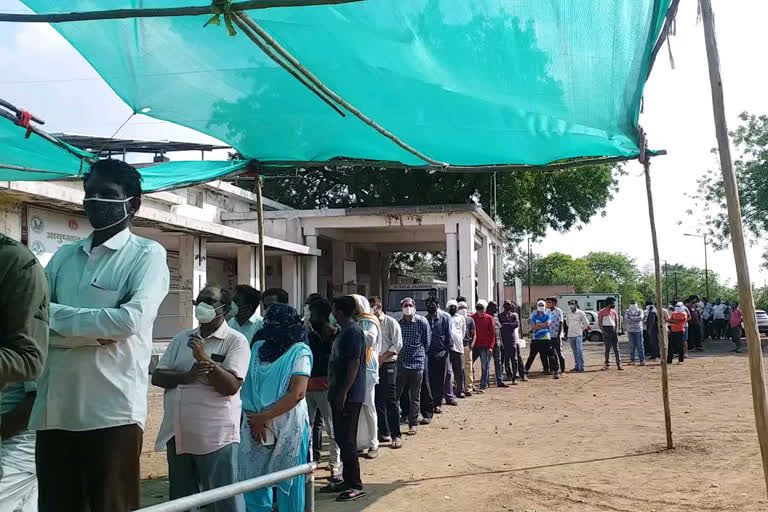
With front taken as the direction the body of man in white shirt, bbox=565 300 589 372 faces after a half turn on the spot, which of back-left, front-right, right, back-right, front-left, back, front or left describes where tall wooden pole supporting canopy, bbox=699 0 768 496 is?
back-right

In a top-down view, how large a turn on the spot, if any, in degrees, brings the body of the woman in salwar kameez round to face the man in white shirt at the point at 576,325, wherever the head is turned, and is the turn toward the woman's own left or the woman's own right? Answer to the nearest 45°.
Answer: approximately 180°

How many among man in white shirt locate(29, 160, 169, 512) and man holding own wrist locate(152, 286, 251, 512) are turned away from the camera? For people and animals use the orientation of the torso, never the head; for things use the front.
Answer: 0

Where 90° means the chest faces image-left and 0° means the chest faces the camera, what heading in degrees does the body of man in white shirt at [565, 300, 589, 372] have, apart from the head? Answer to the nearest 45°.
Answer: approximately 45°

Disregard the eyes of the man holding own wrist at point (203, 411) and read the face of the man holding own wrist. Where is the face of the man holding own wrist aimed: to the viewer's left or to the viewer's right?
to the viewer's left

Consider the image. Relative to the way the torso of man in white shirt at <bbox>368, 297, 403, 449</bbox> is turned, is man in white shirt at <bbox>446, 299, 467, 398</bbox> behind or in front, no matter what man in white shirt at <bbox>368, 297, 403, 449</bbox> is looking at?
behind

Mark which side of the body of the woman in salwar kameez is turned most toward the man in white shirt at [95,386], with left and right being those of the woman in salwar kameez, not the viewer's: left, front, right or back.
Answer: front

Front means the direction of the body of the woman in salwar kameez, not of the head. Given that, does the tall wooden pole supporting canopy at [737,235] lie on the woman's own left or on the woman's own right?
on the woman's own left

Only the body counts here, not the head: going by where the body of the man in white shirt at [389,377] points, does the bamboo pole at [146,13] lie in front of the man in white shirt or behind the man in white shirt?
in front

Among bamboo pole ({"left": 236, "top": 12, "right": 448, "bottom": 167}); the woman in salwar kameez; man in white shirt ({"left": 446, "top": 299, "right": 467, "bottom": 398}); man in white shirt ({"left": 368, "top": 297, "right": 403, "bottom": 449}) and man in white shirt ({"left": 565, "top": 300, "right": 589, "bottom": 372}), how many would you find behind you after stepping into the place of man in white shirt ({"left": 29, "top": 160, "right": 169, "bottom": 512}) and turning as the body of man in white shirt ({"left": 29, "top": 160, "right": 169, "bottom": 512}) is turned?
5

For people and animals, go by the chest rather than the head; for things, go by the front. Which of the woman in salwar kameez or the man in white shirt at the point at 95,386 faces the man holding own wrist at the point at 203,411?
the woman in salwar kameez

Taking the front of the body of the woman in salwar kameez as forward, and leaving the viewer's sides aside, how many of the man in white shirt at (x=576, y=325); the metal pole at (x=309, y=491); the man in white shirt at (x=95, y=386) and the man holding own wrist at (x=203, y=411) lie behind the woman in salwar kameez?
1
